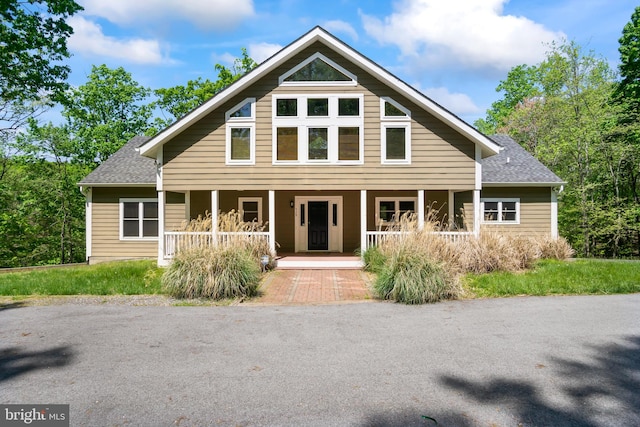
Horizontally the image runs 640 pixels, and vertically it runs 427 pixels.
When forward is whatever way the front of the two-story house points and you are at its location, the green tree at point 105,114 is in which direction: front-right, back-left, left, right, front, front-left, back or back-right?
back-right

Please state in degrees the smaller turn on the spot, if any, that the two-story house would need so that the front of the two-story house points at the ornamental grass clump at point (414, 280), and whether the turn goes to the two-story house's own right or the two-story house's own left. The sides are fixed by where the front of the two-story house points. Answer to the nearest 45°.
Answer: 0° — it already faces it

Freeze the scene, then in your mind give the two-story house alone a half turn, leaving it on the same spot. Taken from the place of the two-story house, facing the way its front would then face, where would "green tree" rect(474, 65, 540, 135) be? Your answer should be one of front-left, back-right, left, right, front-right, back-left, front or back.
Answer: front-right

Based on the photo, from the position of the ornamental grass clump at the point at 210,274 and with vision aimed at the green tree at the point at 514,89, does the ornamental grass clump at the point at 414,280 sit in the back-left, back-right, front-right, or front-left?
front-right

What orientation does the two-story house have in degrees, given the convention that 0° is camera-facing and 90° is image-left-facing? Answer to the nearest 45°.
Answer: approximately 0°

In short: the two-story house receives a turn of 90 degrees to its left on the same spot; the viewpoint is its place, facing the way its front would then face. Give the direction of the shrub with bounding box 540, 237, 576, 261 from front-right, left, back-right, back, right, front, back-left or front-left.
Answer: front

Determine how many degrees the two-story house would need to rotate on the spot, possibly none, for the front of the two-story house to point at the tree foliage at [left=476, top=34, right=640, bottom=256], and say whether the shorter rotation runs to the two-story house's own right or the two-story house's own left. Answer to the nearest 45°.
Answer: approximately 135° to the two-story house's own left

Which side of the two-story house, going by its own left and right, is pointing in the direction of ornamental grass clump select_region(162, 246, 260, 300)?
front
